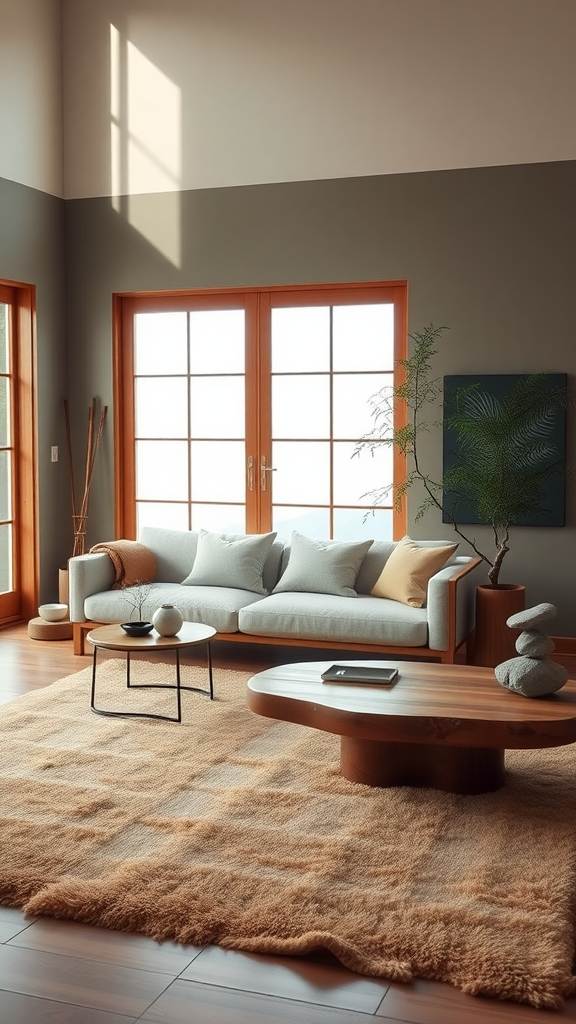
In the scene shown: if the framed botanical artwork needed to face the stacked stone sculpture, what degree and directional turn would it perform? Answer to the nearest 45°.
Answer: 0° — it already faces it

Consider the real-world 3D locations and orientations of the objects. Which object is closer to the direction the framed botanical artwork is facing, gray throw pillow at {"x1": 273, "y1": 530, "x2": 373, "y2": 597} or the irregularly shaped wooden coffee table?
the irregularly shaped wooden coffee table

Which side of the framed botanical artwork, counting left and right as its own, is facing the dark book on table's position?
front

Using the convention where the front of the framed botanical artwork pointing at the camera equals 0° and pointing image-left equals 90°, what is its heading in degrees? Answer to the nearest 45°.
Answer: approximately 0°

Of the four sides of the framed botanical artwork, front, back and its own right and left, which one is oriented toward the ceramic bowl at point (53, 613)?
right

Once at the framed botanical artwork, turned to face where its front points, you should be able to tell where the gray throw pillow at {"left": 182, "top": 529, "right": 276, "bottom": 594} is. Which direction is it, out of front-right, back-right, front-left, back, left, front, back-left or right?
right

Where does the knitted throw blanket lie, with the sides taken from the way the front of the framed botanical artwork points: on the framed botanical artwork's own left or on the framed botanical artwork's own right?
on the framed botanical artwork's own right

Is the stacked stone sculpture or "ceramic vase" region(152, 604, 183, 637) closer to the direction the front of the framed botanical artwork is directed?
the stacked stone sculpture

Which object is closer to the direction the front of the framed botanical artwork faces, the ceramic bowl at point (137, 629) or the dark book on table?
the dark book on table

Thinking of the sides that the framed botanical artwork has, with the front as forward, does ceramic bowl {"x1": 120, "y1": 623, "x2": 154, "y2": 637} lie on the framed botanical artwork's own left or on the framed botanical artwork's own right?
on the framed botanical artwork's own right

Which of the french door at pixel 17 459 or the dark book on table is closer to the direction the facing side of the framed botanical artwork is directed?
the dark book on table

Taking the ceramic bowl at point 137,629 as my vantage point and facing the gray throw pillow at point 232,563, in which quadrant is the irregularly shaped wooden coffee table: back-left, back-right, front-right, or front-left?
back-right
